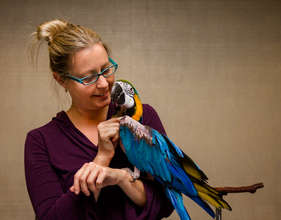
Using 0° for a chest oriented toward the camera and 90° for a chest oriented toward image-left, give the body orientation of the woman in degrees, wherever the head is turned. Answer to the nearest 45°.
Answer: approximately 315°

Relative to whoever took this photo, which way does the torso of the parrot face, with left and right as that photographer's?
facing to the left of the viewer

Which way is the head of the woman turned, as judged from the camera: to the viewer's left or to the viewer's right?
to the viewer's right
